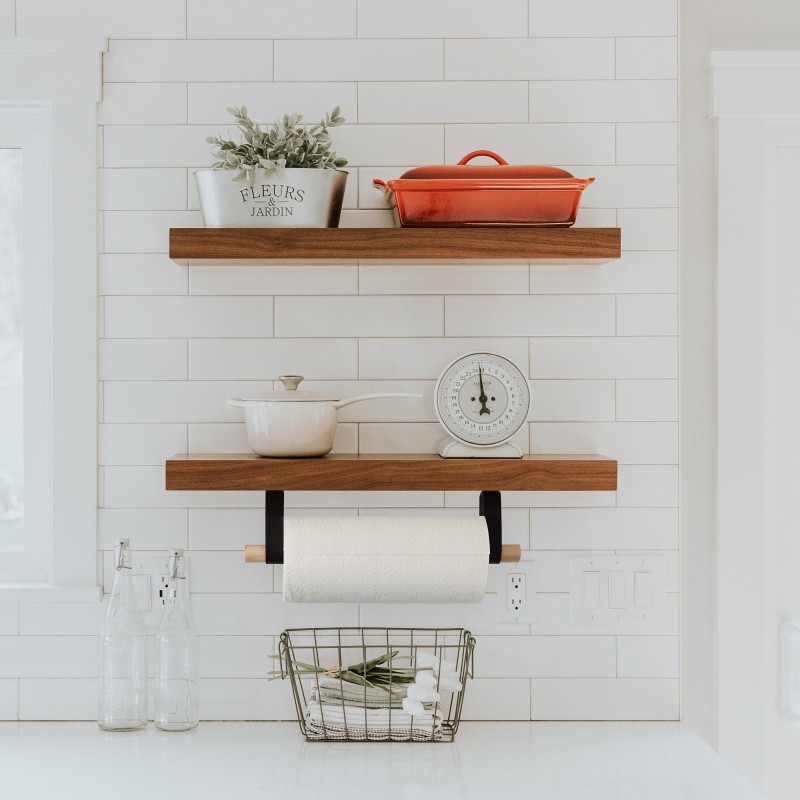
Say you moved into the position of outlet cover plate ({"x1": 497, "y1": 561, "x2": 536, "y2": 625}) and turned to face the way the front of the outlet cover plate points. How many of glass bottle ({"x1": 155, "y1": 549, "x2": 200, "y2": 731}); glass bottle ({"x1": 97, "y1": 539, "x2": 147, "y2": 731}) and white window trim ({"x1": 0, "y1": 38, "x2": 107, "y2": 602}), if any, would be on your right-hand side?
3

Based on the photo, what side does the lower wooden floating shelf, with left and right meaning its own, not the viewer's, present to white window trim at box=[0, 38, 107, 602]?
right

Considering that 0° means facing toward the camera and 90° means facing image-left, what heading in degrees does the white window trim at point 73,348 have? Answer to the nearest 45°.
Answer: approximately 0°

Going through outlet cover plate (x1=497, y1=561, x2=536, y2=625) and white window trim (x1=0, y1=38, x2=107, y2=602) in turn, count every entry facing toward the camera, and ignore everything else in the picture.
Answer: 2

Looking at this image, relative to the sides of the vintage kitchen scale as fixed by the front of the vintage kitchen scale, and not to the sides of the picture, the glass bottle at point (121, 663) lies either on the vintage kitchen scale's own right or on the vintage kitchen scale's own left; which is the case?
on the vintage kitchen scale's own right
